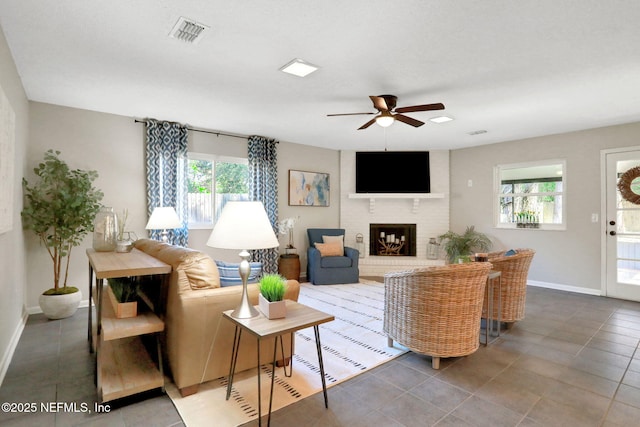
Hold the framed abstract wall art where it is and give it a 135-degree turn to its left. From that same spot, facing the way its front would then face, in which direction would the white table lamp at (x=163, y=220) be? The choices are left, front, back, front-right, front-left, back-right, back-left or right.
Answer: back-left

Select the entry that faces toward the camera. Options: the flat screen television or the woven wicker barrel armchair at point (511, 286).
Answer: the flat screen television

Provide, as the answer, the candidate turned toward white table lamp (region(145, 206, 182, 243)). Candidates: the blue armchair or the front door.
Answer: the front door

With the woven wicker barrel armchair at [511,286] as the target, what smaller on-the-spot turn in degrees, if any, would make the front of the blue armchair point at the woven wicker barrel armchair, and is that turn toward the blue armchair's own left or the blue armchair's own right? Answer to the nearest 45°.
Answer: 0° — it already faces it

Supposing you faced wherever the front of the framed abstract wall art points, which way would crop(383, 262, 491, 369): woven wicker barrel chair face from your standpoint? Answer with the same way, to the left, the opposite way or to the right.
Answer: the opposite way

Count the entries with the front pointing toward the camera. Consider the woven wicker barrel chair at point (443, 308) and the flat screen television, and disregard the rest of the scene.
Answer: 1

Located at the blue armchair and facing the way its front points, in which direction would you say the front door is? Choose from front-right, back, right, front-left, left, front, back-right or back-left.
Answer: front-left

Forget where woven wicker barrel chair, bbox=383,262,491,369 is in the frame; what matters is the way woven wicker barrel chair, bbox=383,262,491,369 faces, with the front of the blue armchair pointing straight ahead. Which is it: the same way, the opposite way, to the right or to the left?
the opposite way

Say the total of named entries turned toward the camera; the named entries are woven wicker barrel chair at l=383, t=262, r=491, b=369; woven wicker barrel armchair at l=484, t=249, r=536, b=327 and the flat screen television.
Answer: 1

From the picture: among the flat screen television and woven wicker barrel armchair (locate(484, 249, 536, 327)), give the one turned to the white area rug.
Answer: the flat screen television

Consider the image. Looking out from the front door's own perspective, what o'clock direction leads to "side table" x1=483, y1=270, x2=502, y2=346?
The side table is roughly at 11 o'clock from the front door.

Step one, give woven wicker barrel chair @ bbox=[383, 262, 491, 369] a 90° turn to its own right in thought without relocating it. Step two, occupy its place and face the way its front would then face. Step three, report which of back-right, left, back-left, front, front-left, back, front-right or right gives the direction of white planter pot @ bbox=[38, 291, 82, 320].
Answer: back-left

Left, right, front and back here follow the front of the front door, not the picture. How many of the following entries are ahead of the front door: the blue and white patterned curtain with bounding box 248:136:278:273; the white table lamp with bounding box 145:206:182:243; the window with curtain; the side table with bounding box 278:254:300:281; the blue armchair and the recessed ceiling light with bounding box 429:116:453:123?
6

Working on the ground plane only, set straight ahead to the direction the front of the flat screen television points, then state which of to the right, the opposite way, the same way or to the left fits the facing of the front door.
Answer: to the right

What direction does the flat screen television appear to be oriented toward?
toward the camera

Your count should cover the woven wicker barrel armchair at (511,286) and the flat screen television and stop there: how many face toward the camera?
1

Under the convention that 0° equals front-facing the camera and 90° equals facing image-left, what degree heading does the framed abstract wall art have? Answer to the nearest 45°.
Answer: approximately 315°

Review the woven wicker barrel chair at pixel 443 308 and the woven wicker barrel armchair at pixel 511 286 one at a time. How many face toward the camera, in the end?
0

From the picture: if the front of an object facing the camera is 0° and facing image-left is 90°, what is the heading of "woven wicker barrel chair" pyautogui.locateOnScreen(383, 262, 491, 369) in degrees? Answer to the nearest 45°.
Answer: approximately 135°
